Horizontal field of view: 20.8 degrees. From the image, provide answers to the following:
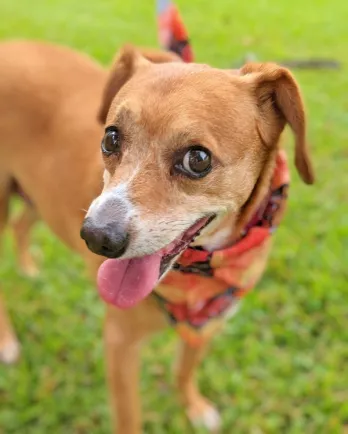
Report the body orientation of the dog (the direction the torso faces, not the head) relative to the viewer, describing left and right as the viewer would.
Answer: facing the viewer and to the right of the viewer

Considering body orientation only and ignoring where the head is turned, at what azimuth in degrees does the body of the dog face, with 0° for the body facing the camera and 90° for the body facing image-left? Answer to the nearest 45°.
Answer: approximately 315°
